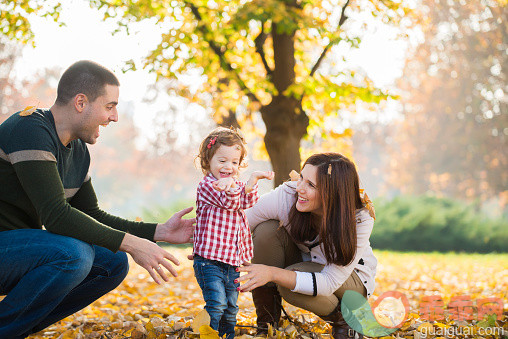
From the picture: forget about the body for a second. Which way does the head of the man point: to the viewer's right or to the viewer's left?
to the viewer's right

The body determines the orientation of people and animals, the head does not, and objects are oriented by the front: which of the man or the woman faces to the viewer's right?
the man

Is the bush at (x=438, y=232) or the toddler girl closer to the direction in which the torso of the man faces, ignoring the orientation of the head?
the toddler girl

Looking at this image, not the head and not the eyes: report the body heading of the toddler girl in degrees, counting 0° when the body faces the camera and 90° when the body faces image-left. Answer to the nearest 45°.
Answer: approximately 315°

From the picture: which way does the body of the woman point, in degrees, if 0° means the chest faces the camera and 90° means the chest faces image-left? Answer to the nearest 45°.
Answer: approximately 45°

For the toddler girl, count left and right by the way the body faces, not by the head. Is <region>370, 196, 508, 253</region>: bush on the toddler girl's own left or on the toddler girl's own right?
on the toddler girl's own left

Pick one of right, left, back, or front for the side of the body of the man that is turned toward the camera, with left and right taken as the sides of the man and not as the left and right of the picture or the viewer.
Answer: right

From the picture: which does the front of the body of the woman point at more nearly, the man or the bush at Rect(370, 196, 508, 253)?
the man

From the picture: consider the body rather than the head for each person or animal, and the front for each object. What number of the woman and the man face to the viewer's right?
1
